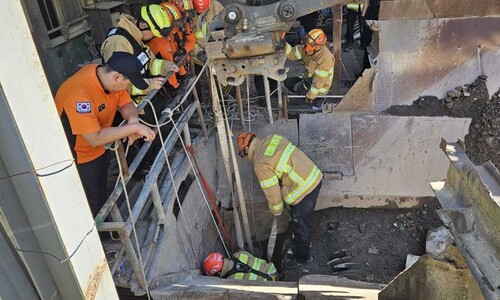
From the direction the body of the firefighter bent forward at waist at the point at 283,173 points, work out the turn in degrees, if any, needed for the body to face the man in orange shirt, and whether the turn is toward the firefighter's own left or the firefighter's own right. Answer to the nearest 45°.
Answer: approximately 45° to the firefighter's own left

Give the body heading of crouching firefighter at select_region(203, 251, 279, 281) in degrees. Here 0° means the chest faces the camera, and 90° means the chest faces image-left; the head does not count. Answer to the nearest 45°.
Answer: approximately 90°
